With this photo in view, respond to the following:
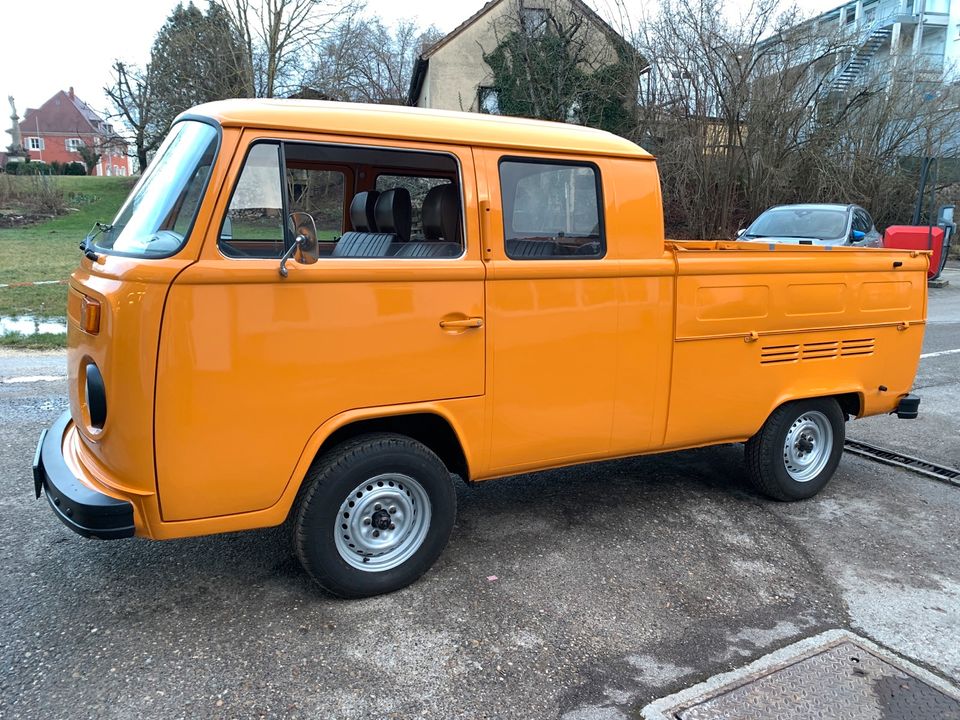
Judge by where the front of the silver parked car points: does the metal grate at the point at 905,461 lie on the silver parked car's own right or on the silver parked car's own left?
on the silver parked car's own left

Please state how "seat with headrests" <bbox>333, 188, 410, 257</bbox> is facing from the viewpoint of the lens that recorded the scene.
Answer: facing the viewer and to the left of the viewer

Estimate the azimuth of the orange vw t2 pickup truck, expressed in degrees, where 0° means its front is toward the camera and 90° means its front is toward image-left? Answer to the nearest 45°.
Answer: approximately 45°

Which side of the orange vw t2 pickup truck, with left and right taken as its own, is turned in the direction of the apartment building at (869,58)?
back

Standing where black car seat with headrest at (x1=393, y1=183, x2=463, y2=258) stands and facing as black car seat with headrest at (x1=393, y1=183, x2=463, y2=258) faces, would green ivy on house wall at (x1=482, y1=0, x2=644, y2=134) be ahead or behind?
behind

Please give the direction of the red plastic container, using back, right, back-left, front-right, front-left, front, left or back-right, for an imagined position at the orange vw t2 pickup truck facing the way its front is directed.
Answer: back

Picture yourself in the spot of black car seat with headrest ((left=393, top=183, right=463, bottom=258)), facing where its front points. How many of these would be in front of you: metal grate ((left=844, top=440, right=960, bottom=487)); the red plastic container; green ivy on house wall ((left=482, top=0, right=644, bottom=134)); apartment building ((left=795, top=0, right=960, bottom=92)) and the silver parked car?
0

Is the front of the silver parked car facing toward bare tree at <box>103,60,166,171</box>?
no

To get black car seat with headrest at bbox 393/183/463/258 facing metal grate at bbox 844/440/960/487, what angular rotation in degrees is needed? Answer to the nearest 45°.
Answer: approximately 180°

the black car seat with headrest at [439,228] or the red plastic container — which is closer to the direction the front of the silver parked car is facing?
the black car seat with headrest

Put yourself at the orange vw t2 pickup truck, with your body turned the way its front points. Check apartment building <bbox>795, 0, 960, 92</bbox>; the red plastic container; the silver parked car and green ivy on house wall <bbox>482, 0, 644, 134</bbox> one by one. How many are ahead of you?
0

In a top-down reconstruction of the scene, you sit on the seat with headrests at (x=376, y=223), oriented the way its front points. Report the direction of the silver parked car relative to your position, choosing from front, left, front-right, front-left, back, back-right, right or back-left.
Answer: back
